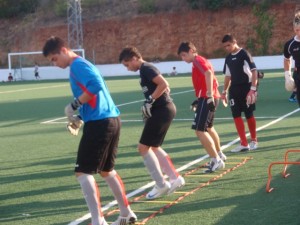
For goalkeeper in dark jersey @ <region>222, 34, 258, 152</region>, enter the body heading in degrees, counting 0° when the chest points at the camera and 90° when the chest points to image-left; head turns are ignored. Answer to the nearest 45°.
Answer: approximately 45°
